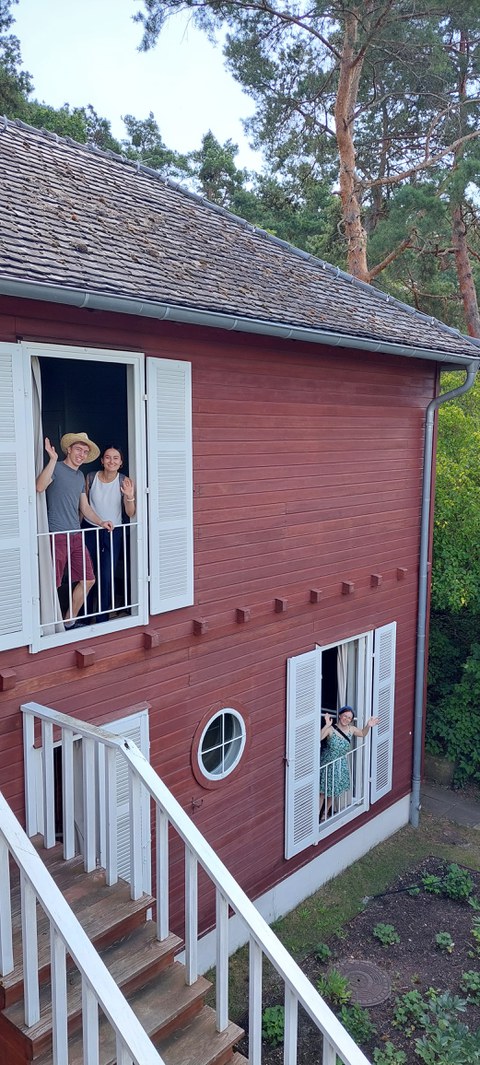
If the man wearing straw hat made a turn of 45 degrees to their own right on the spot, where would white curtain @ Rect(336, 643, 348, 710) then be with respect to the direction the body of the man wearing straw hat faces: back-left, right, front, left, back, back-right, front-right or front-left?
back-left

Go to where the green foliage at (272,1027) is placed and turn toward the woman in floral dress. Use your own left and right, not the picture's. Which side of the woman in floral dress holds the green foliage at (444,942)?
right

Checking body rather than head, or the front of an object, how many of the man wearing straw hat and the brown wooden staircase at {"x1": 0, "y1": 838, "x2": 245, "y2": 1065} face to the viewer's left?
0

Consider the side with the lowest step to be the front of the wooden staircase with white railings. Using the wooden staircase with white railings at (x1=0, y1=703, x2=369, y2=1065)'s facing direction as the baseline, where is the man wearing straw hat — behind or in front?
behind

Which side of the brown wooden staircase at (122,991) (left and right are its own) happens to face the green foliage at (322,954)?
left

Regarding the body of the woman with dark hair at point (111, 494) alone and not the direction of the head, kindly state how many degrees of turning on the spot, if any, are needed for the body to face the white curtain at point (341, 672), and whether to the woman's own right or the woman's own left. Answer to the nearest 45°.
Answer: approximately 135° to the woman's own left

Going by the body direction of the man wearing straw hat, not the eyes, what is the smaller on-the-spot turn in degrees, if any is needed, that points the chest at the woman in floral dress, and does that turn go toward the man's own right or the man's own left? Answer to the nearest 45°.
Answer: approximately 90° to the man's own left

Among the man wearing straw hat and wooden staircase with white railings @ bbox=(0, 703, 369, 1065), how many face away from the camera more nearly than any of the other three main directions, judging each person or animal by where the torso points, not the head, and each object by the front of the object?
0
